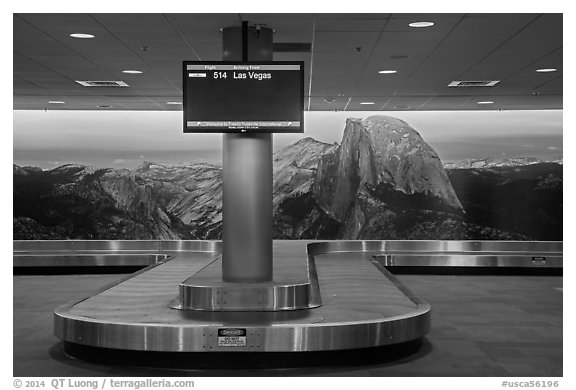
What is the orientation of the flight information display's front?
toward the camera
